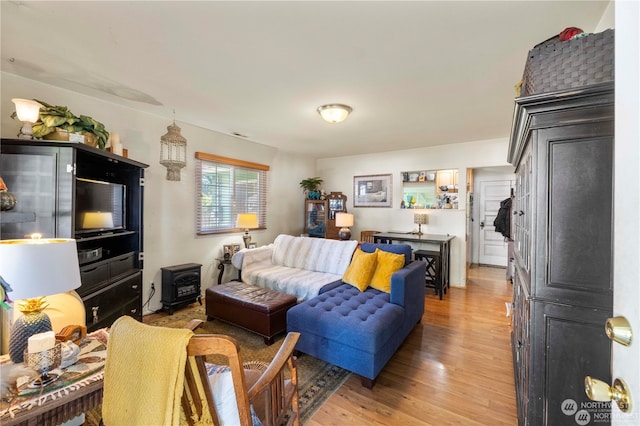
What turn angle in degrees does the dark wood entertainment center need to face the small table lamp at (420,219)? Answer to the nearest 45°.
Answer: approximately 45° to its left

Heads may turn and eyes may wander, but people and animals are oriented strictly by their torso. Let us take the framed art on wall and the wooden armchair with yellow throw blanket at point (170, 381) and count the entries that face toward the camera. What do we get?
1

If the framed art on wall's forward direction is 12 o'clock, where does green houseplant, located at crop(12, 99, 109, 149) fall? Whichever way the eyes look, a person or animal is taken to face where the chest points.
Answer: The green houseplant is roughly at 1 o'clock from the framed art on wall.

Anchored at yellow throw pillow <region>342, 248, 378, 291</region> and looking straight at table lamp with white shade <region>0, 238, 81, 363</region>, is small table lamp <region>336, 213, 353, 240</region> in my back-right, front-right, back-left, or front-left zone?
back-right

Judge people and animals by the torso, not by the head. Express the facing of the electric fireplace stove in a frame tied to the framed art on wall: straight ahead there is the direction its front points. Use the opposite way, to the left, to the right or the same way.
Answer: to the left

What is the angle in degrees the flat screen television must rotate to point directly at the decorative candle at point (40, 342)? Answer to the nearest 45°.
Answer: approximately 45° to its right

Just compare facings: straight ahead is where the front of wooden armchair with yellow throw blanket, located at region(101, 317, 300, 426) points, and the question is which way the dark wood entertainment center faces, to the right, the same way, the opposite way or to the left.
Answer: to the right

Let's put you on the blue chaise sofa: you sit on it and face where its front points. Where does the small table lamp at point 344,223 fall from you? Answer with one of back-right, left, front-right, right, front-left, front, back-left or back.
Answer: back-right
